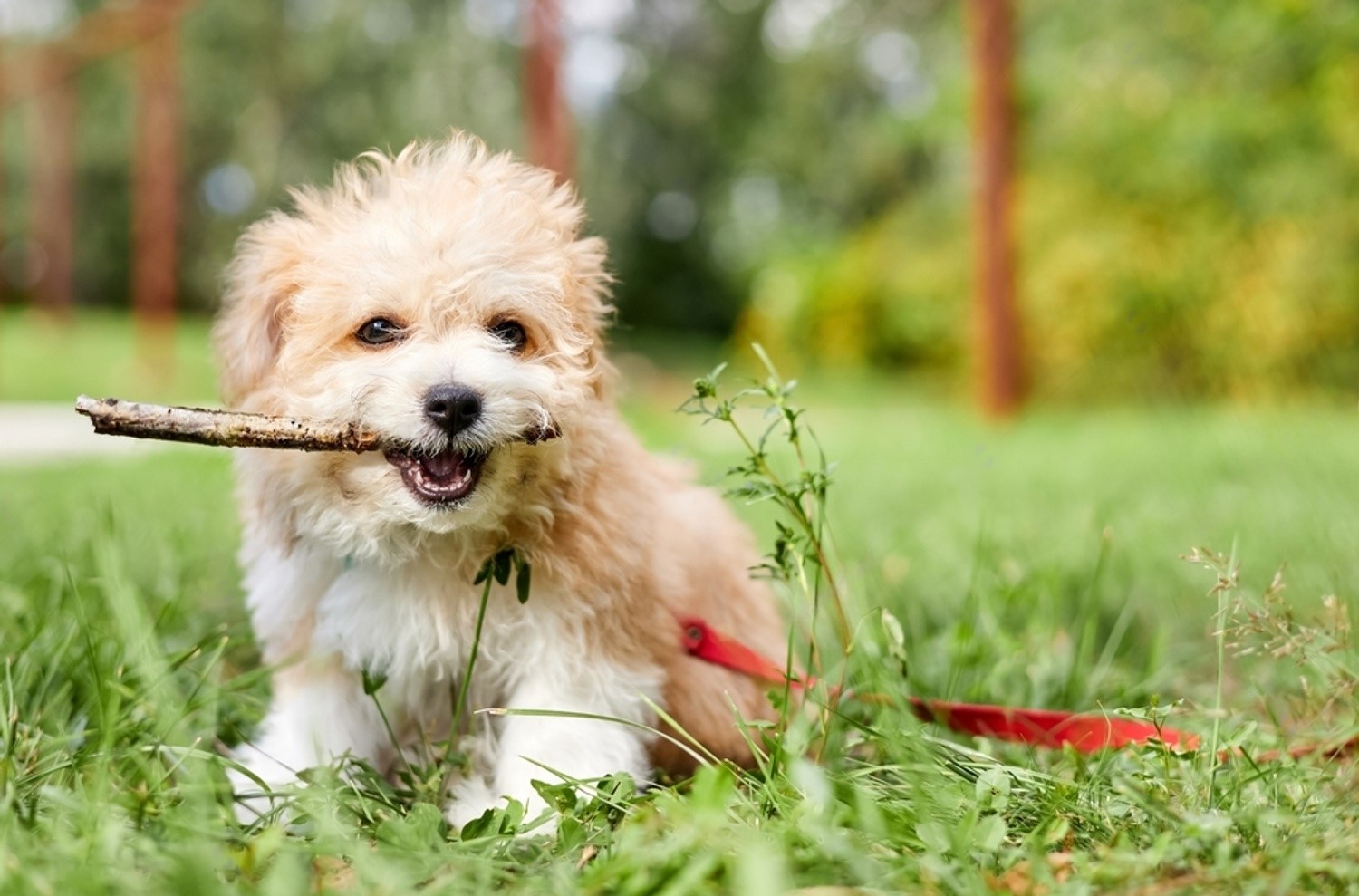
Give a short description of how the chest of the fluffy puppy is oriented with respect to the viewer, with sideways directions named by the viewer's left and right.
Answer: facing the viewer and to the left of the viewer

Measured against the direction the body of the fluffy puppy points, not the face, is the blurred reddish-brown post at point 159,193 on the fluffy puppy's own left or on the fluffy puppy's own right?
on the fluffy puppy's own right

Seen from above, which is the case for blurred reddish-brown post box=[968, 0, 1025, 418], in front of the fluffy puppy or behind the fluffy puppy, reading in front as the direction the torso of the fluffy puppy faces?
behind

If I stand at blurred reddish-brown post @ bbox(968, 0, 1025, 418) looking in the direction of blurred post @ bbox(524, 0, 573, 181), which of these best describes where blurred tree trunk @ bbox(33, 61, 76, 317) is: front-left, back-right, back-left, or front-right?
front-right

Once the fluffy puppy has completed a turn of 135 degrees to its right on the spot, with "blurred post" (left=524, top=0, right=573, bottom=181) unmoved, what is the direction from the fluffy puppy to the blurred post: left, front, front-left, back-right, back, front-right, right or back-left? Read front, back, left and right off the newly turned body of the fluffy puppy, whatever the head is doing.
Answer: front
